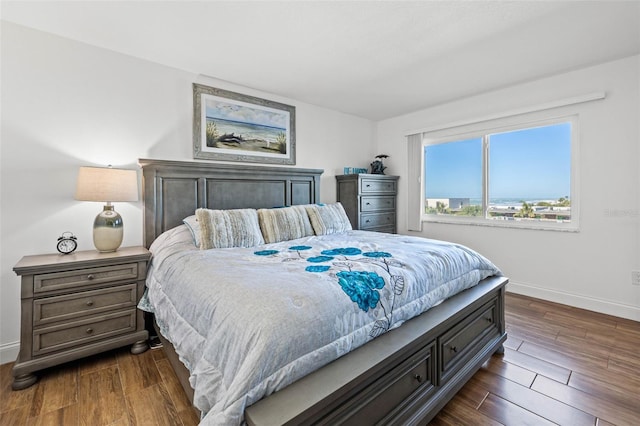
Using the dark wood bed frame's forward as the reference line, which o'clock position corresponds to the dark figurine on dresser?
The dark figurine on dresser is roughly at 8 o'clock from the dark wood bed frame.

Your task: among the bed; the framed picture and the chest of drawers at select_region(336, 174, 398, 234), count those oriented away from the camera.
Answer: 0

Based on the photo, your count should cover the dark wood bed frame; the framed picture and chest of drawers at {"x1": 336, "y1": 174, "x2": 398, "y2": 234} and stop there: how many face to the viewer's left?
0

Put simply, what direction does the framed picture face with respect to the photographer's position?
facing the viewer and to the right of the viewer

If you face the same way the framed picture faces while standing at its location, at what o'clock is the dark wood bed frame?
The dark wood bed frame is roughly at 1 o'clock from the framed picture.

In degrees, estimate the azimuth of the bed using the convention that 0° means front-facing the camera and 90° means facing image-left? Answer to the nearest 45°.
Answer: approximately 315°

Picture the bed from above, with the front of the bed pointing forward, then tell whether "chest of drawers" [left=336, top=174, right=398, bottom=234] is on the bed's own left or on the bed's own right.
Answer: on the bed's own left

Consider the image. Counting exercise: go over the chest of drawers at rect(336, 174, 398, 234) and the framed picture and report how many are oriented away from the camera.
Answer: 0

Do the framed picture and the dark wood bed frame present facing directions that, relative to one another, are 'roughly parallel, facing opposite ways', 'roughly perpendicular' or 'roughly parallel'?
roughly parallel

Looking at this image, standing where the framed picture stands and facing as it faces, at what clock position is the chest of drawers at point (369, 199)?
The chest of drawers is roughly at 10 o'clock from the framed picture.

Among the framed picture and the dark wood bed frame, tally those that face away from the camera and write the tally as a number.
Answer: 0
